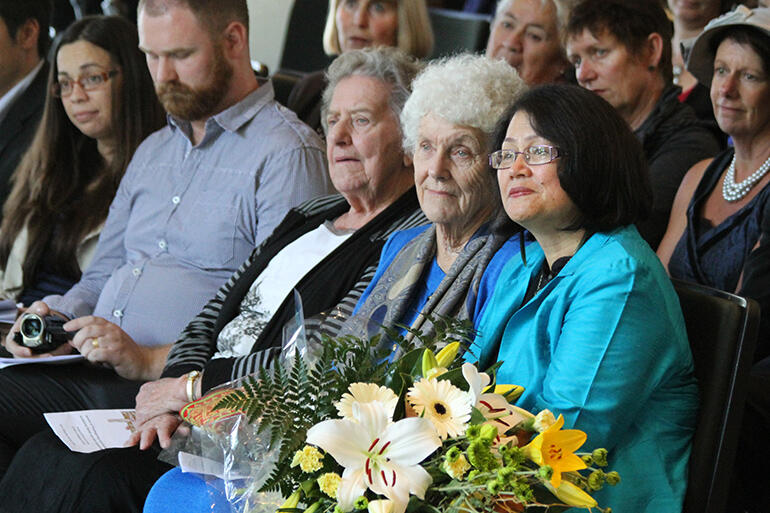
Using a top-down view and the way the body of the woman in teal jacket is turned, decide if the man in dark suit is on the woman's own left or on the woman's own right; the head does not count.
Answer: on the woman's own right

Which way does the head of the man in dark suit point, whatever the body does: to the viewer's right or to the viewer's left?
to the viewer's left

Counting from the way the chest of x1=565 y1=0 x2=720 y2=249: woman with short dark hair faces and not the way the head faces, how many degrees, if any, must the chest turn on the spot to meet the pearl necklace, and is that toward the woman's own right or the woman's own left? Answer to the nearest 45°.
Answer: approximately 90° to the woman's own left

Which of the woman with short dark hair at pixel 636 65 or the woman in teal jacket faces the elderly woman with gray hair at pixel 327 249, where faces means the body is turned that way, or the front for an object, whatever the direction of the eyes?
the woman with short dark hair

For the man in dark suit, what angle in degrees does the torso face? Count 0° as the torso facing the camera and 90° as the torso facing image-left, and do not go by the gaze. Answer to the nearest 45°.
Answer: approximately 45°

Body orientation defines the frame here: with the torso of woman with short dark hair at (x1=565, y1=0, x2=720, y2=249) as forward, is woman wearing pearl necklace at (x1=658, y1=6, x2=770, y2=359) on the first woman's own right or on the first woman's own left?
on the first woman's own left

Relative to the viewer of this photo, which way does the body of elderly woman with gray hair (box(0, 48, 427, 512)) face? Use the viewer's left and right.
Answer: facing the viewer and to the left of the viewer

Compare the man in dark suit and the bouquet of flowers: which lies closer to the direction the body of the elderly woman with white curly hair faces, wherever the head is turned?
the bouquet of flowers

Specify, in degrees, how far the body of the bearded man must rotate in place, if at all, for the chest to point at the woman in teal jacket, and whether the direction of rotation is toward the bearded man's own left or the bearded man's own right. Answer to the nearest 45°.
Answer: approximately 90° to the bearded man's own left

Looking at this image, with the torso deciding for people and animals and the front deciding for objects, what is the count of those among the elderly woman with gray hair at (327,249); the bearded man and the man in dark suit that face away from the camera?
0

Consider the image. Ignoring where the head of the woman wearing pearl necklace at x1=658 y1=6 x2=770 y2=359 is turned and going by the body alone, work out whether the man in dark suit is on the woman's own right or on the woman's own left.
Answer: on the woman's own right

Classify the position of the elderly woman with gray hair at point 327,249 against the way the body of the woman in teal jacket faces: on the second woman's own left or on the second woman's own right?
on the second woman's own right

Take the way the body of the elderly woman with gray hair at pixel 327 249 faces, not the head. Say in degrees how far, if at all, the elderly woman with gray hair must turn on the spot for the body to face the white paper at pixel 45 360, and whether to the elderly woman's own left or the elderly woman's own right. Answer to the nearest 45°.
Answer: approximately 45° to the elderly woman's own right
